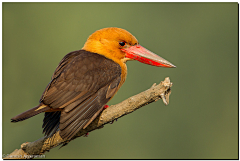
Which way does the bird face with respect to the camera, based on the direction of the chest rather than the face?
to the viewer's right
